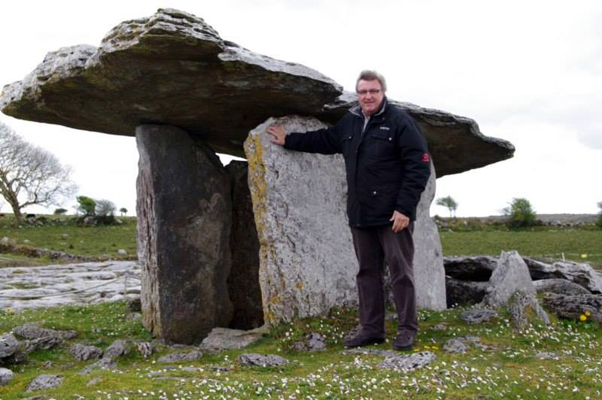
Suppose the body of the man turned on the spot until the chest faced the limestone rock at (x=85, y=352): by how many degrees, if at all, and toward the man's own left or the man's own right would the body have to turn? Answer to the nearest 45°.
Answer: approximately 45° to the man's own right

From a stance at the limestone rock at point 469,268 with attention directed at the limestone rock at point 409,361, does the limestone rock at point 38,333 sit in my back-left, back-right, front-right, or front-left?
front-right

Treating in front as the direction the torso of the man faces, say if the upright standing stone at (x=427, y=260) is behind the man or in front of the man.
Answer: behind

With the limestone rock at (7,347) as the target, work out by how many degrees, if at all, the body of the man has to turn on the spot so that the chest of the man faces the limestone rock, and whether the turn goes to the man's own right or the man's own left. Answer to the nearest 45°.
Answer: approximately 45° to the man's own right

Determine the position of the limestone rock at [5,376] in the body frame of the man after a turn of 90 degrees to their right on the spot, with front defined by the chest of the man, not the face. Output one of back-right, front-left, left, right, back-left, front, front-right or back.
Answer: front-left

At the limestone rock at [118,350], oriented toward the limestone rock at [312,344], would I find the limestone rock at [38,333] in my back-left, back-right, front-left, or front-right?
back-left

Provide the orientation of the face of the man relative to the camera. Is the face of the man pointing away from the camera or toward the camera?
toward the camera

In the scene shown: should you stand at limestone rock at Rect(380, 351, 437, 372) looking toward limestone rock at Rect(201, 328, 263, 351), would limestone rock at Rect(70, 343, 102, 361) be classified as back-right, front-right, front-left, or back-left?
front-left

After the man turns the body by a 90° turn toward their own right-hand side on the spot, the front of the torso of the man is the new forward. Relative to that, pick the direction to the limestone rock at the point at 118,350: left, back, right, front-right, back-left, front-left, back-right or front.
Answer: front-left
